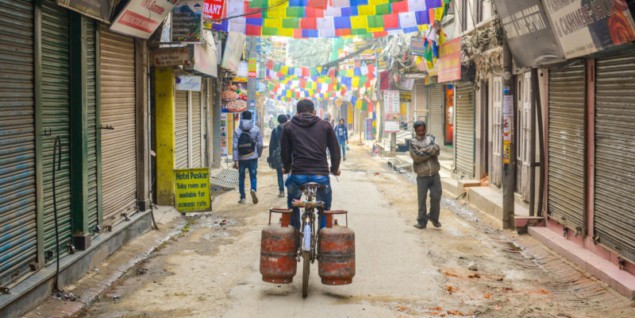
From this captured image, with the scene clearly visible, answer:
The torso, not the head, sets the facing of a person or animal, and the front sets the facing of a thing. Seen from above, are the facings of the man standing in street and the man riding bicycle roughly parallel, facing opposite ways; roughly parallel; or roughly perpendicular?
roughly parallel, facing opposite ways

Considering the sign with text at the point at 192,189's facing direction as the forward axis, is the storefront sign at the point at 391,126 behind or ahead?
behind

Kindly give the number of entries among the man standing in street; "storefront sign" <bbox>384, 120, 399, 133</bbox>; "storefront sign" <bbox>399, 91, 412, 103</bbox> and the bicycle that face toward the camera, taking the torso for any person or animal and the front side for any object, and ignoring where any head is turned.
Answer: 3

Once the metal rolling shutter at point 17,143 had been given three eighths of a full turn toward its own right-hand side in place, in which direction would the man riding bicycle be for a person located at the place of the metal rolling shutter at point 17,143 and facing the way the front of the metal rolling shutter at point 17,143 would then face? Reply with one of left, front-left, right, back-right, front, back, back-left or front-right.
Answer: back

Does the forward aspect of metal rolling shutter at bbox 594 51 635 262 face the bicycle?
yes

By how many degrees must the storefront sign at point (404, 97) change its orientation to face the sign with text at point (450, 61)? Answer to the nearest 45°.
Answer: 0° — it already faces it

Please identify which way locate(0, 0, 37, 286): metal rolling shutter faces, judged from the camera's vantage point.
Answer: facing the viewer and to the right of the viewer

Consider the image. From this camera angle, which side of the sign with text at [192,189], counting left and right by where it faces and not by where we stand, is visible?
front

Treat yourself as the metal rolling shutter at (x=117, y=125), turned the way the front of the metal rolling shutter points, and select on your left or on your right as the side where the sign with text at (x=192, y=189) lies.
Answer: on your left

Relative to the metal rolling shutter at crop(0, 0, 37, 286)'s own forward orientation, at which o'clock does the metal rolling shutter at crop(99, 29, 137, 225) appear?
the metal rolling shutter at crop(99, 29, 137, 225) is roughly at 8 o'clock from the metal rolling shutter at crop(0, 0, 37, 286).

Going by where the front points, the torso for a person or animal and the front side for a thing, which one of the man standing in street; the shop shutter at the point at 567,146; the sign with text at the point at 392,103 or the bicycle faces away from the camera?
the bicycle

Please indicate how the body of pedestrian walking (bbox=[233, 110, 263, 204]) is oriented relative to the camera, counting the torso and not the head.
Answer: away from the camera

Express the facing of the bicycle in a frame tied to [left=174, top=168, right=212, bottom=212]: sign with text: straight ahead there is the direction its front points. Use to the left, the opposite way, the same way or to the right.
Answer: the opposite way

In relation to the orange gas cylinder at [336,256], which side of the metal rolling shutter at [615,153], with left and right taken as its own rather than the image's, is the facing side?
front

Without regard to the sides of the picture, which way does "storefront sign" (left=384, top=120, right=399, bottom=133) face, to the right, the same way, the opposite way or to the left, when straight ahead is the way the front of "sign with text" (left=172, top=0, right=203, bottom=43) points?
the same way

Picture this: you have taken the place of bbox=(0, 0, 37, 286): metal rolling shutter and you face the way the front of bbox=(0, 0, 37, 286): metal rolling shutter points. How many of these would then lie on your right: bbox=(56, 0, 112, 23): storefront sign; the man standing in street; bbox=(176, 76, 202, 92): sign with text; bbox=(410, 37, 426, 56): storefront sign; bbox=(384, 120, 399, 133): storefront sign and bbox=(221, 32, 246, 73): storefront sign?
0

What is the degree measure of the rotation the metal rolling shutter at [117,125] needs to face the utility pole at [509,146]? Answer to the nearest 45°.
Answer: approximately 45° to its left

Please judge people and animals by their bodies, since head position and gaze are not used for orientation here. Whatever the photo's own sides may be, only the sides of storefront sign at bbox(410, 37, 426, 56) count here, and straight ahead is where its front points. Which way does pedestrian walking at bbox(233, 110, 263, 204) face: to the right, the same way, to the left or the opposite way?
the opposite way
